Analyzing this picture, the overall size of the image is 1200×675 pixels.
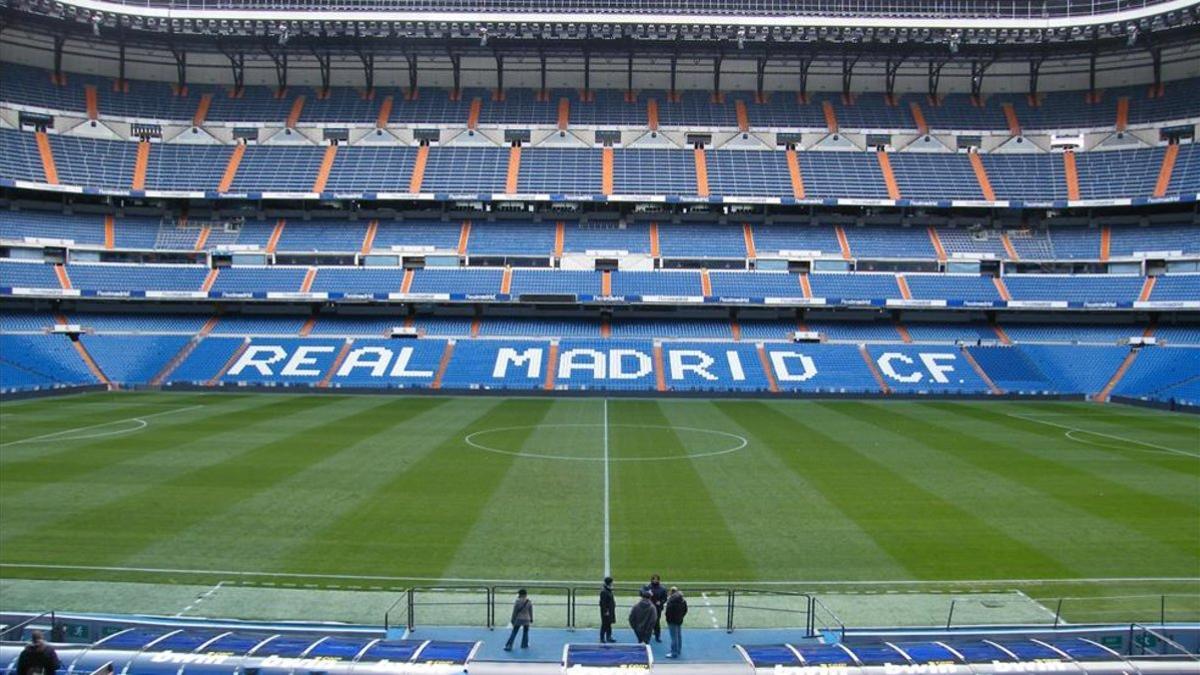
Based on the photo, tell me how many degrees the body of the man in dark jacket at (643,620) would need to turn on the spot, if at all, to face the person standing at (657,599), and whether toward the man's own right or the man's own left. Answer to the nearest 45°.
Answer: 0° — they already face them

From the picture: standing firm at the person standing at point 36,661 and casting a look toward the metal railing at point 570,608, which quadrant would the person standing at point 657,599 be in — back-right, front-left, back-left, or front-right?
front-right

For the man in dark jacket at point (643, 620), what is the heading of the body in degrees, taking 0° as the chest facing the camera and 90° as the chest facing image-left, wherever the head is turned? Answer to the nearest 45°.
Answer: approximately 180°

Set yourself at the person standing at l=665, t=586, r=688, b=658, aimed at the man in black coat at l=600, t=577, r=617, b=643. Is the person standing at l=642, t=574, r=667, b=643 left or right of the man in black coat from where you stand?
right

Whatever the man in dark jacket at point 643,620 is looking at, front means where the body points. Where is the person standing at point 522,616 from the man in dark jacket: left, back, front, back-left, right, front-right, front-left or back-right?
left
